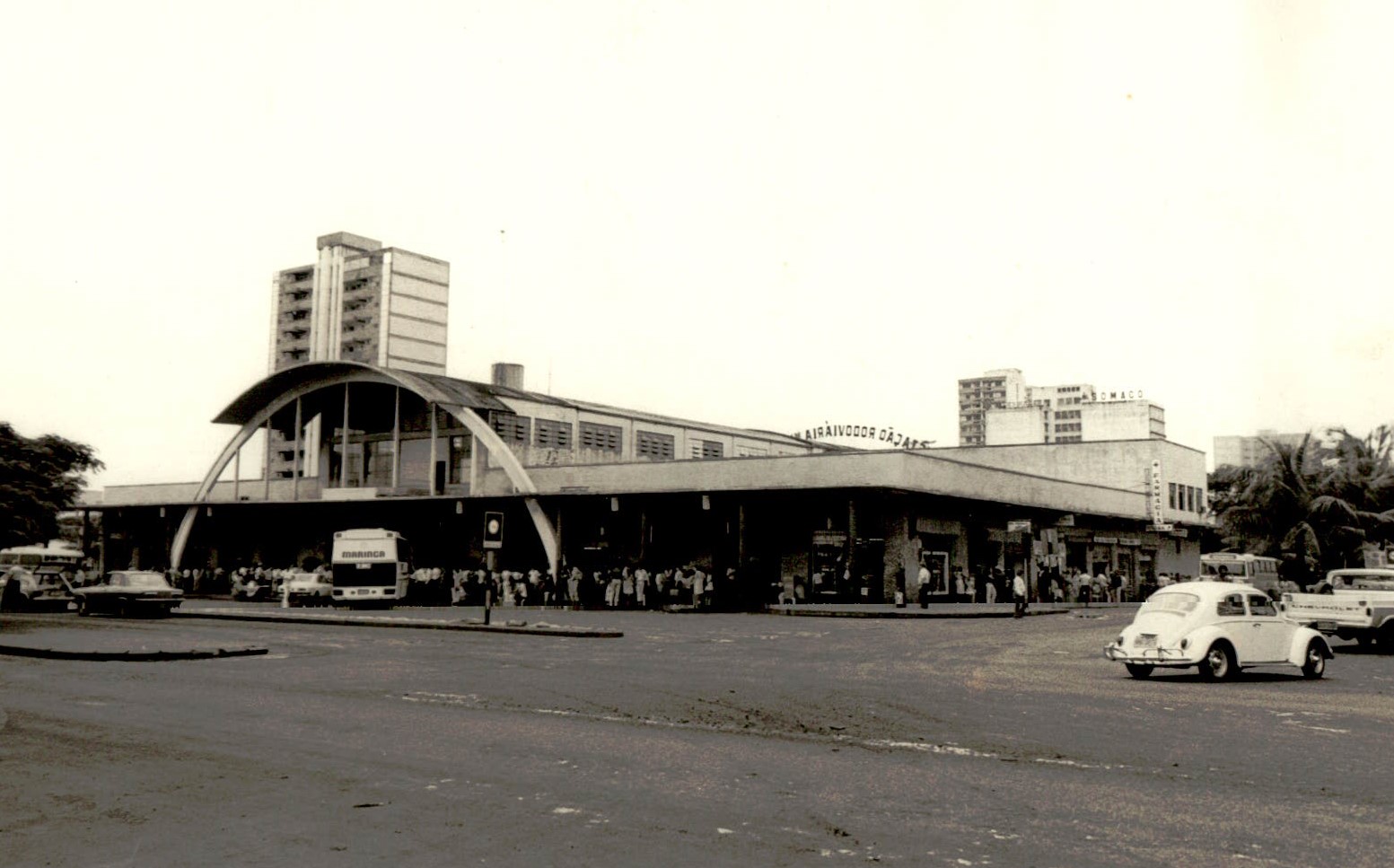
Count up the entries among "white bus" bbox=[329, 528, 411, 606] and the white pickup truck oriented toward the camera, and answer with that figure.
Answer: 1

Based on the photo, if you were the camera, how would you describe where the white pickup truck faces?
facing away from the viewer and to the right of the viewer

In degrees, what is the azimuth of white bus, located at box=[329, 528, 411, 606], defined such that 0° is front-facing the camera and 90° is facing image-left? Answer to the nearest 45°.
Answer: approximately 0°

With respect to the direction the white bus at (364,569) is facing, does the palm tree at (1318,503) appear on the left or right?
on its left

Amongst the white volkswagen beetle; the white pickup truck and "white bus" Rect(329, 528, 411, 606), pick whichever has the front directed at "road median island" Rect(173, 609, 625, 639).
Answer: the white bus

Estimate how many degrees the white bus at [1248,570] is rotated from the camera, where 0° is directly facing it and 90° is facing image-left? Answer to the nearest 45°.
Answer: approximately 45°
